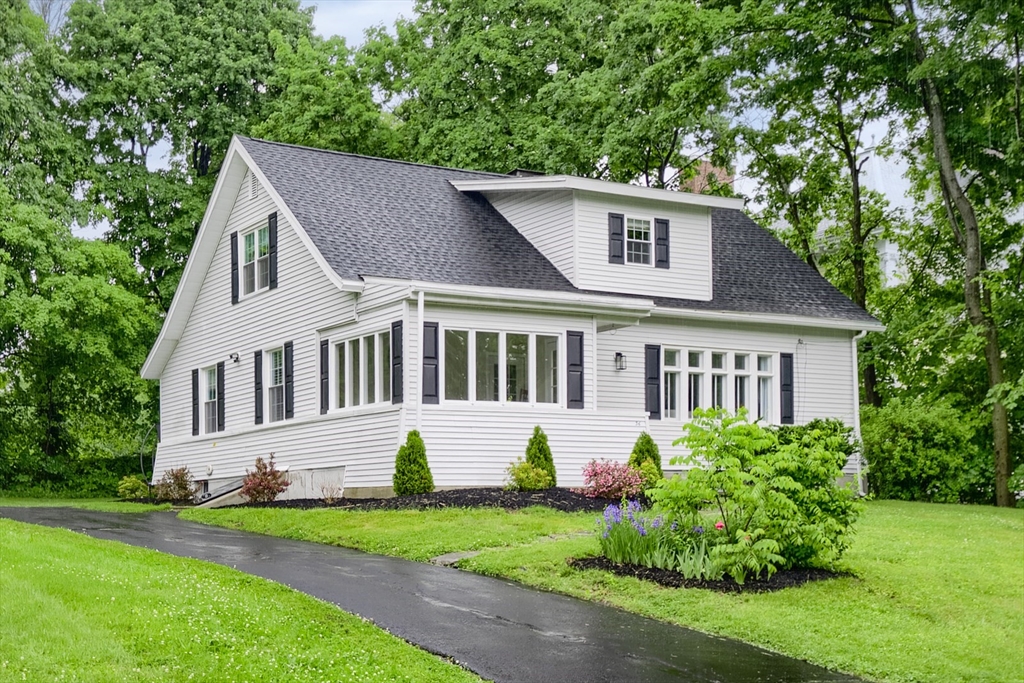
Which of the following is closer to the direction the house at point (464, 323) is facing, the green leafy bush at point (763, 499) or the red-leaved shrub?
the green leafy bush

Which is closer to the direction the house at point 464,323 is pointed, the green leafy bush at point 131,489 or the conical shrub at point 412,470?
the conical shrub

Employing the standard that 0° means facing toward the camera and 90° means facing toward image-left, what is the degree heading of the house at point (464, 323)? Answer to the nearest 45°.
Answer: approximately 315°

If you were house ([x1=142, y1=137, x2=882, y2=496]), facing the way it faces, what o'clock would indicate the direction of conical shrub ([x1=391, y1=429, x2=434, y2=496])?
The conical shrub is roughly at 2 o'clock from the house.

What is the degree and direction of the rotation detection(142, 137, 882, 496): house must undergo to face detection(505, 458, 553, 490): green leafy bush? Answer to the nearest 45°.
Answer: approximately 45° to its right

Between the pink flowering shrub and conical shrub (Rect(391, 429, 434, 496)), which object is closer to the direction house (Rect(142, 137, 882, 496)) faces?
the pink flowering shrub

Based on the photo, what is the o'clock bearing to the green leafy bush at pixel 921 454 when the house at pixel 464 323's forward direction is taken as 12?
The green leafy bush is roughly at 10 o'clock from the house.

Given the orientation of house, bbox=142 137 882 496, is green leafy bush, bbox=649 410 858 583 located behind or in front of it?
in front

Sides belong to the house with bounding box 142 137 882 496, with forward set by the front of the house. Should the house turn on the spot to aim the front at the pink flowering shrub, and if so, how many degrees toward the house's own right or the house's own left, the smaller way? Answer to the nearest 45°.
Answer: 0° — it already faces it
